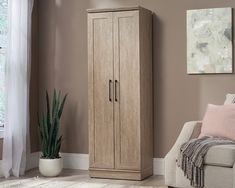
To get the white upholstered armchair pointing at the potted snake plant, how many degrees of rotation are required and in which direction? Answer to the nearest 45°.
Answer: approximately 90° to its right

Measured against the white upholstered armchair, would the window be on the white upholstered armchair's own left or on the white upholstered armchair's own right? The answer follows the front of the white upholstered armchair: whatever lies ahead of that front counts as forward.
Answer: on the white upholstered armchair's own right

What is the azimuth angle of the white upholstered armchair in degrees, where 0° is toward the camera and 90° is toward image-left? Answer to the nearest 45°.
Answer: approximately 45°

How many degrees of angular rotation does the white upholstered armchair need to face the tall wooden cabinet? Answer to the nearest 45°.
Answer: approximately 90° to its right
